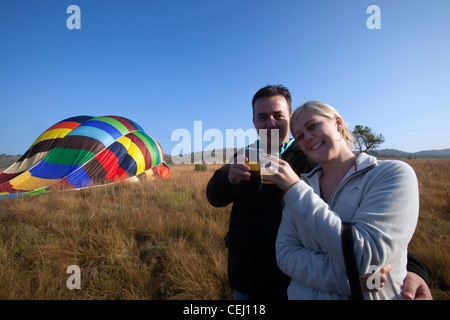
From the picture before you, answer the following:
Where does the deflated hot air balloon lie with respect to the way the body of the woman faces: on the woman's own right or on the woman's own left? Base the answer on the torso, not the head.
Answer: on the woman's own right

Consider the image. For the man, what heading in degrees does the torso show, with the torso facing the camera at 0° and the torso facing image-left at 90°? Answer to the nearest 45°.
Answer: approximately 0°

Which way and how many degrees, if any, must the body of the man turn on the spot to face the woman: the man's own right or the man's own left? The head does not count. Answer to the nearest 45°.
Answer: approximately 45° to the man's own left

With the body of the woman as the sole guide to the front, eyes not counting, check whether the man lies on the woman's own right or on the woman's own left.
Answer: on the woman's own right

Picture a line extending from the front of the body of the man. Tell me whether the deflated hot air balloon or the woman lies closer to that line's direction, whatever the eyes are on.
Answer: the woman
